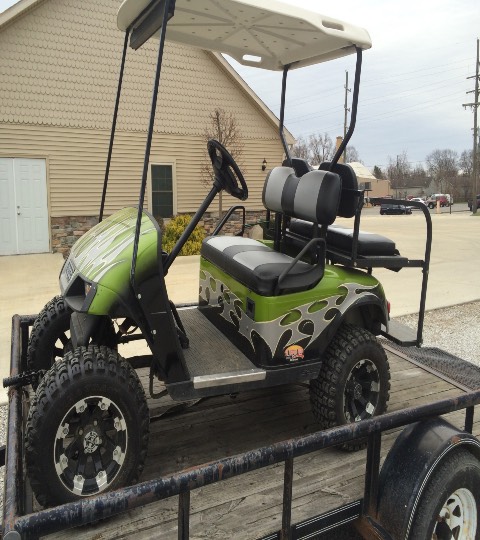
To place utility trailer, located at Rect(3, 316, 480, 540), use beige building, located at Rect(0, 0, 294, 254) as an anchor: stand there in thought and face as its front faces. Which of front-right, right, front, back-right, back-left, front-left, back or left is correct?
front

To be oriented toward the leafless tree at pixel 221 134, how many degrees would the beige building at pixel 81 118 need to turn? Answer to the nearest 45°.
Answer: approximately 90° to its left

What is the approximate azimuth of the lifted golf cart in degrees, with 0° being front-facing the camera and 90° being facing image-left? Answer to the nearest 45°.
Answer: approximately 45°

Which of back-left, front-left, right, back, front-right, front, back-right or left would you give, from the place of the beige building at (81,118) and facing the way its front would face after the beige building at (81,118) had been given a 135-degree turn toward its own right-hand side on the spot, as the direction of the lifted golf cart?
back-left

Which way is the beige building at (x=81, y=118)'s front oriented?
toward the camera

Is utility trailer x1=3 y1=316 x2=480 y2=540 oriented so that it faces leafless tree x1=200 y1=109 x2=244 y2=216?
no

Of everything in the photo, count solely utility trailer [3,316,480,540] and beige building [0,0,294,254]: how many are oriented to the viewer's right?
0

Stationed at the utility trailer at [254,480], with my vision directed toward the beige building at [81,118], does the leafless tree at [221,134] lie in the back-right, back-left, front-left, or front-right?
front-right

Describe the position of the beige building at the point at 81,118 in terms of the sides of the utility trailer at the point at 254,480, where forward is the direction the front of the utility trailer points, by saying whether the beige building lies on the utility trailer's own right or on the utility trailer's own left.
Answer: on the utility trailer's own right
